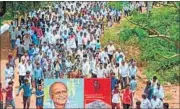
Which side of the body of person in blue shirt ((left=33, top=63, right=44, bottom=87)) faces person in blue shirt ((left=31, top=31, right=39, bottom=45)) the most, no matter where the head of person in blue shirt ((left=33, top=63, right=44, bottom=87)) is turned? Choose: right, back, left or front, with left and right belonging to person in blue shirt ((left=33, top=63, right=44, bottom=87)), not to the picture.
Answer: back

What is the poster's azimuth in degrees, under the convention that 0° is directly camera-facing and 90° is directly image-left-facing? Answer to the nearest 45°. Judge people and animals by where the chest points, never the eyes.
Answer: approximately 0°

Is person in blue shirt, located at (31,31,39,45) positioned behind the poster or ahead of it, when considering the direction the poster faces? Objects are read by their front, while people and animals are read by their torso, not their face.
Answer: behind

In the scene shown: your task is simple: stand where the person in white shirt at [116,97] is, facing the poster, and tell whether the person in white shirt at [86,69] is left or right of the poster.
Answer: right

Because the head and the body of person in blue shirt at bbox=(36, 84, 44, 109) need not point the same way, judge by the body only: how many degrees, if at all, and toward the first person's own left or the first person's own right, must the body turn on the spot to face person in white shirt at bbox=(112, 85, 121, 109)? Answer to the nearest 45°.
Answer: approximately 90° to the first person's own left

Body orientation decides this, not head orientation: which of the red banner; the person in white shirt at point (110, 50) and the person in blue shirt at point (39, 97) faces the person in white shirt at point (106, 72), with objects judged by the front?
the person in white shirt at point (110, 50)

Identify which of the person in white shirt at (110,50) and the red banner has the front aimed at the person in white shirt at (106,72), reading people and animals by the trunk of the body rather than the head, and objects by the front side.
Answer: the person in white shirt at (110,50)

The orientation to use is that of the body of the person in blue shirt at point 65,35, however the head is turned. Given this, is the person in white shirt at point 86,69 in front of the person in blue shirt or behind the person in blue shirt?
in front
